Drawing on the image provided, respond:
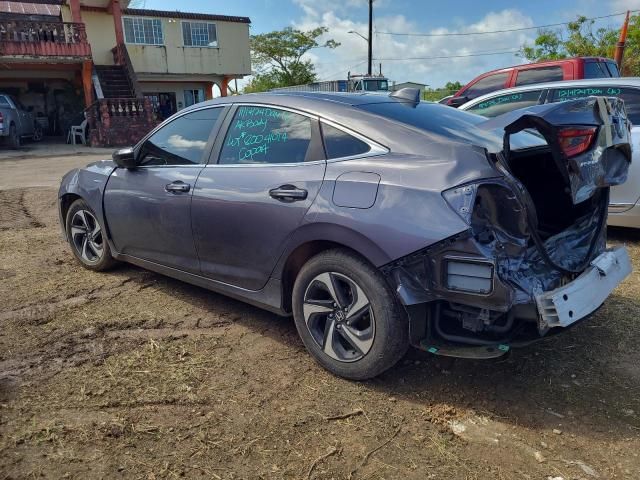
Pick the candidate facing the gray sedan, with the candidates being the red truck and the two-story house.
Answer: the two-story house

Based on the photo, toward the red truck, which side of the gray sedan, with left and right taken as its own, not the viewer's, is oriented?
right

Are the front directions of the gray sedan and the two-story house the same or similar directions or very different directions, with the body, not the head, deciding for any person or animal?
very different directions

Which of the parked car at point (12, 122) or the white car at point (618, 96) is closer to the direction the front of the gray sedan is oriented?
the parked car

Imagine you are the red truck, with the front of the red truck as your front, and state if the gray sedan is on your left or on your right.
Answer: on your left

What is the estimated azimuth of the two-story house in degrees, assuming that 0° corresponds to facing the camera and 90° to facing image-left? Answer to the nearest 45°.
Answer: approximately 0°

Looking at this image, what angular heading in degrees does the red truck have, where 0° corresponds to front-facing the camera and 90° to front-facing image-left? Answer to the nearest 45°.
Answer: approximately 135°

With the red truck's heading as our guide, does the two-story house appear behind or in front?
in front

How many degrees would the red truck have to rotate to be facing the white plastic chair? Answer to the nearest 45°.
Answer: approximately 45° to its left

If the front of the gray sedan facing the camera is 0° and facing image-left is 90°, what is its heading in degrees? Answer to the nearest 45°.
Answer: approximately 135°

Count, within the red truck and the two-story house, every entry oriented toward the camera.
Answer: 1

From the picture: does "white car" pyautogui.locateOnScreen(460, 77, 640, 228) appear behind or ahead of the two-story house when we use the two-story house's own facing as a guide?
ahead

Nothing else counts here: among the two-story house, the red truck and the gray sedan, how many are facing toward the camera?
1

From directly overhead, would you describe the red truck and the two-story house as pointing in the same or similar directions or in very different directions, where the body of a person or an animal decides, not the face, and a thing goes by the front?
very different directions
